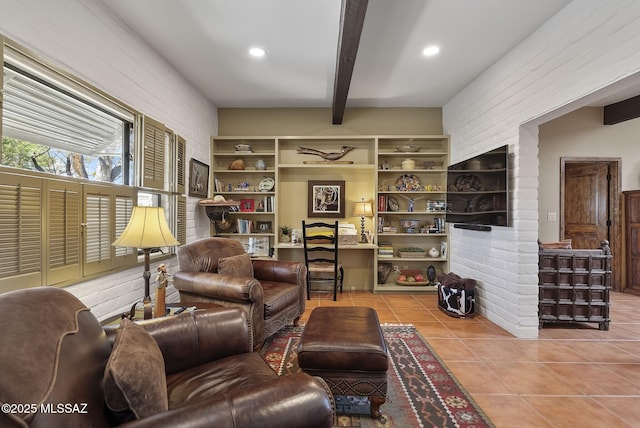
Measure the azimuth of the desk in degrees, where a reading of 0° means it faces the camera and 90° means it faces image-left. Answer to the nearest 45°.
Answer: approximately 0°

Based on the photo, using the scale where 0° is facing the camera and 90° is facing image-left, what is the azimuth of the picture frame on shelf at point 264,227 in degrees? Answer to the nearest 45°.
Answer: approximately 0°

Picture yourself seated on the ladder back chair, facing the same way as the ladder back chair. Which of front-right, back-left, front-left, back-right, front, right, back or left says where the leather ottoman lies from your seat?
back

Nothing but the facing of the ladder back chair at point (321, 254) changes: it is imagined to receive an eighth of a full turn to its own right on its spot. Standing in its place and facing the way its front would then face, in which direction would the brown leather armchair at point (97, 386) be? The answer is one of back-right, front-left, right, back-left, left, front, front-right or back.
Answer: back-right

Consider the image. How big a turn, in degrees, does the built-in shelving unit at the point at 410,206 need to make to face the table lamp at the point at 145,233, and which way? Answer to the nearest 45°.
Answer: approximately 45° to its right

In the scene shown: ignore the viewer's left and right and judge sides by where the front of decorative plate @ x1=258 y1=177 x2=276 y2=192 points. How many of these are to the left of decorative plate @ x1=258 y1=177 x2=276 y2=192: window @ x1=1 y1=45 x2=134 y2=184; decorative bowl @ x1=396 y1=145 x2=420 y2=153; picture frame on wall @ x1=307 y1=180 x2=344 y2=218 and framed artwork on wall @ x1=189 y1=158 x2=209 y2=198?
2

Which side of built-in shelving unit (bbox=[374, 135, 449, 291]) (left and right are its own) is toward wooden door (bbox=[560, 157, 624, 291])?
left

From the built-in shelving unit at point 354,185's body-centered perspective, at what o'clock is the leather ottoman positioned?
The leather ottoman is roughly at 12 o'clock from the built-in shelving unit.

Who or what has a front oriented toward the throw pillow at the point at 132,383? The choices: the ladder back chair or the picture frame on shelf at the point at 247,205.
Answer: the picture frame on shelf

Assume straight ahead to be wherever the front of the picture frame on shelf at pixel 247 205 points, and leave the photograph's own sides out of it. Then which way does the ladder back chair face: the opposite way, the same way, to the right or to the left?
the opposite way

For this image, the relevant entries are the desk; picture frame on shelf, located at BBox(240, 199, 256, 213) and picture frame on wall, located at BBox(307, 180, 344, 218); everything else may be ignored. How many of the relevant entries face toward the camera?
3

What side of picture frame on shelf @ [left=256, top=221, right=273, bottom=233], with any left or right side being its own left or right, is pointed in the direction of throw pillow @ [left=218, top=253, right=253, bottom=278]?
front

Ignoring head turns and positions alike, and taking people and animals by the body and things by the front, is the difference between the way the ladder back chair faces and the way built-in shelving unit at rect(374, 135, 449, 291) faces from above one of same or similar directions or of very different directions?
very different directions

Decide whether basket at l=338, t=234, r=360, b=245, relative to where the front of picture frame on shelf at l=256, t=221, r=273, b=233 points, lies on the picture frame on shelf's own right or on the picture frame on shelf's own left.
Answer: on the picture frame on shelf's own left
